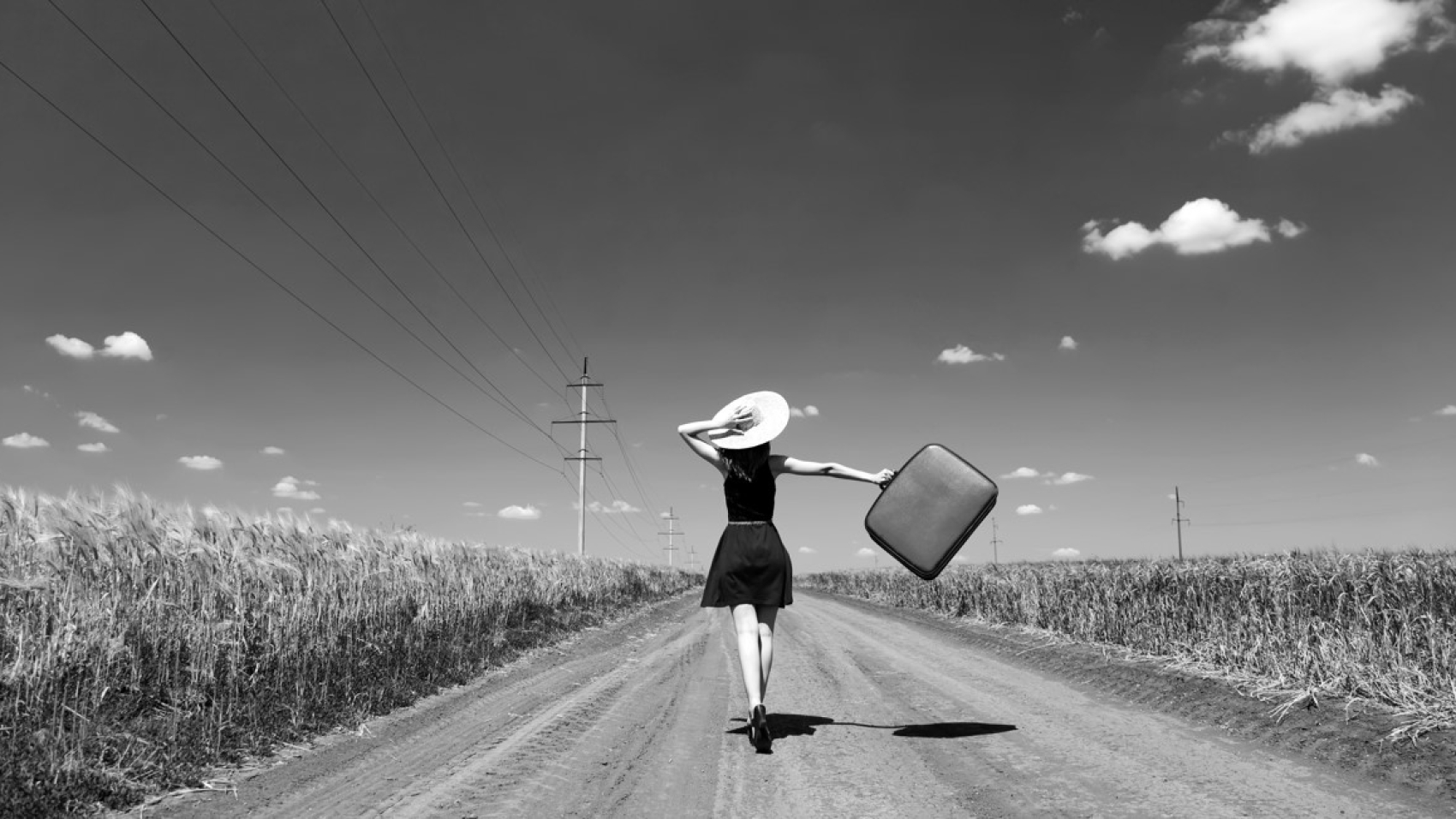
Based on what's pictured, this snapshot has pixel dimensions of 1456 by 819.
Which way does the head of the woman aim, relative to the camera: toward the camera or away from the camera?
away from the camera

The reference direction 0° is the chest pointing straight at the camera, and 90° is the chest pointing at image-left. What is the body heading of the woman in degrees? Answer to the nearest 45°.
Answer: approximately 180°
